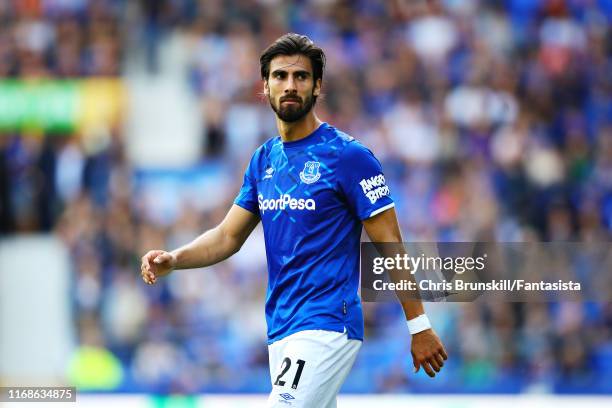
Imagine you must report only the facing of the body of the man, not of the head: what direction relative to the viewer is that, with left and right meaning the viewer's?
facing the viewer and to the left of the viewer
